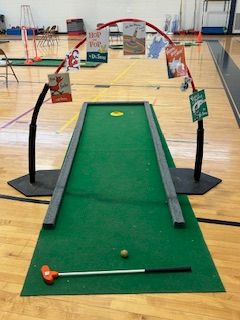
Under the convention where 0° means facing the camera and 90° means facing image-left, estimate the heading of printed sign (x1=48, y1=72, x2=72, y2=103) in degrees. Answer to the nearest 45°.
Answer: approximately 0°

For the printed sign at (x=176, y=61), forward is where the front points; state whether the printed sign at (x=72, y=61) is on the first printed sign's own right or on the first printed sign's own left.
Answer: on the first printed sign's own right

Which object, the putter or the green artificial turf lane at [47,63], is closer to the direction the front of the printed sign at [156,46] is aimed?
the putter

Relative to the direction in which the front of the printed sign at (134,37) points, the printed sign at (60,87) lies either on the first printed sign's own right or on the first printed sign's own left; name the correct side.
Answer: on the first printed sign's own right

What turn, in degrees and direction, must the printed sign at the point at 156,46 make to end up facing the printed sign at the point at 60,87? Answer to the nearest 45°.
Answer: approximately 90° to its right
